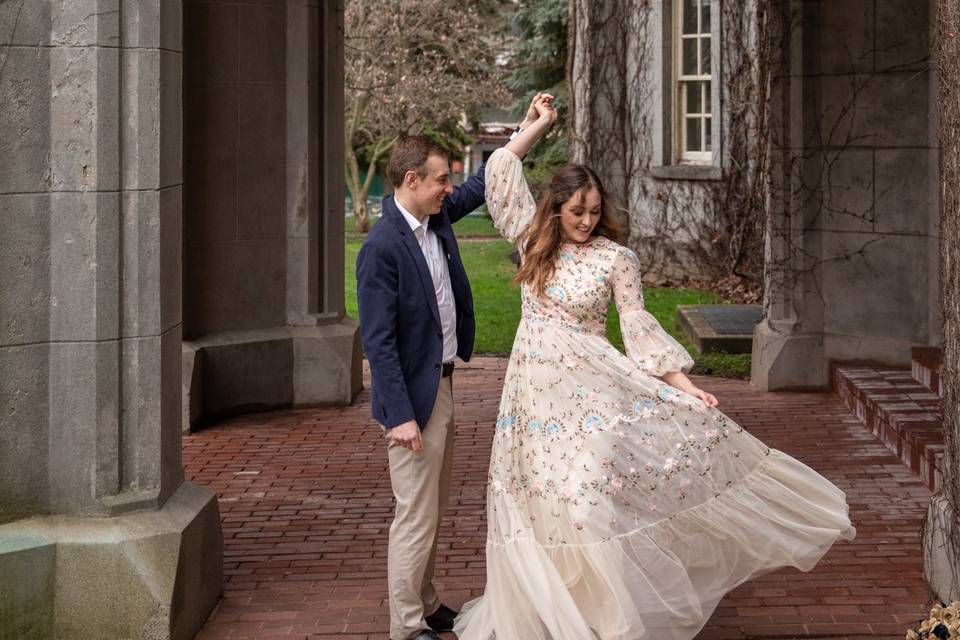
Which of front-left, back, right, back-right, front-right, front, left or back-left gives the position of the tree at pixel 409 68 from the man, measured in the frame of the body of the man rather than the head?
back-left

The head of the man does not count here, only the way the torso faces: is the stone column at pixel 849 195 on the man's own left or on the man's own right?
on the man's own left

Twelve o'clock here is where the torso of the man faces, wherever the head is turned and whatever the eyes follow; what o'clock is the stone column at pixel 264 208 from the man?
The stone column is roughly at 7 o'clock from the man.

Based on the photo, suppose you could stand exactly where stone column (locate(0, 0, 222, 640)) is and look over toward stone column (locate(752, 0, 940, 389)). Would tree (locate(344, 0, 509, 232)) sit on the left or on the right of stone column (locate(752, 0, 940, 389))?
left

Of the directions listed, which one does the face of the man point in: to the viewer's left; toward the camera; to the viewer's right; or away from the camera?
to the viewer's right

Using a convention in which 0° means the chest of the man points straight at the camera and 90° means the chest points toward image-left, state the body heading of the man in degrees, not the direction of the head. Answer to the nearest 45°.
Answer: approximately 315°

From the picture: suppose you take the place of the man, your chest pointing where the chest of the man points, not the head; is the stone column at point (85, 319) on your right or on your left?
on your right
